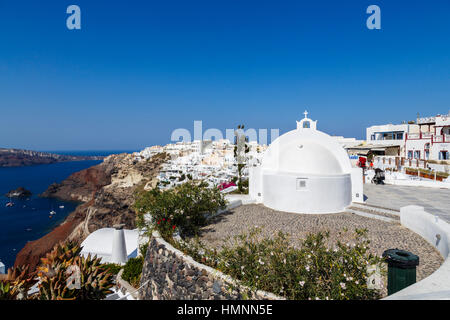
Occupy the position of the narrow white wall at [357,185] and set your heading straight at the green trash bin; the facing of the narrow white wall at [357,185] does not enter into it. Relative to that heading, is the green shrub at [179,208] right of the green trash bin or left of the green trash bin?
right

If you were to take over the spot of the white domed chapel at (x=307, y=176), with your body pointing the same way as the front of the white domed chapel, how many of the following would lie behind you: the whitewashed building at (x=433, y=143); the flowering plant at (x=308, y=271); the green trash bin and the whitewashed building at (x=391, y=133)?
2
